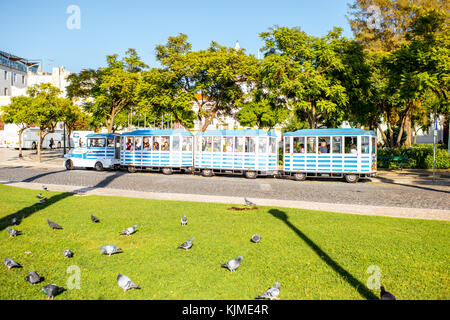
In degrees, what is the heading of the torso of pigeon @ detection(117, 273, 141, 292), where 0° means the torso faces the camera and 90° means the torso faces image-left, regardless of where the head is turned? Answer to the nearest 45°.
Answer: approximately 90°

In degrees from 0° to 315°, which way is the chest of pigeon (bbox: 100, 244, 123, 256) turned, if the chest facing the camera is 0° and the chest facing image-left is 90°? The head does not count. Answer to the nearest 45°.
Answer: approximately 90°

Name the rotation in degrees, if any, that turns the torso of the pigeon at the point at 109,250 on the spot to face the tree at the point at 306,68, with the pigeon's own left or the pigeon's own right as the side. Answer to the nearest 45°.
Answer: approximately 135° to the pigeon's own right

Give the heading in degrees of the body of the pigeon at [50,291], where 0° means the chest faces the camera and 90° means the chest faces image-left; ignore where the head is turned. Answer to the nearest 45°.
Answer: approximately 90°

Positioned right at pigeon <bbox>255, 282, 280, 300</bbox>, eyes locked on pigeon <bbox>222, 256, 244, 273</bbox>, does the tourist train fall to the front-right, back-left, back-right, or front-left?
front-right

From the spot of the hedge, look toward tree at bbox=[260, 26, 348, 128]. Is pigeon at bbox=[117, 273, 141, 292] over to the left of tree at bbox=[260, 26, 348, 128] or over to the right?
left

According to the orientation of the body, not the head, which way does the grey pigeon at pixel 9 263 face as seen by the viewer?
to the viewer's left
